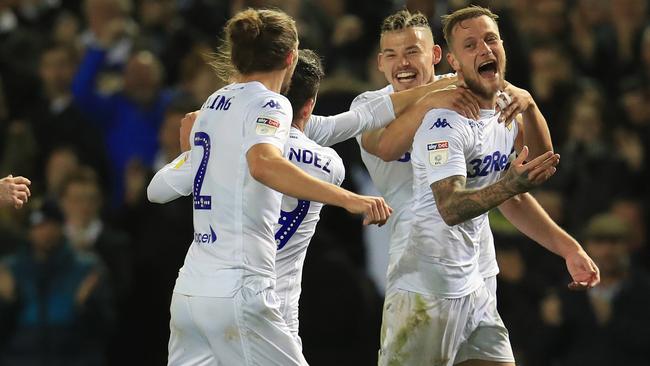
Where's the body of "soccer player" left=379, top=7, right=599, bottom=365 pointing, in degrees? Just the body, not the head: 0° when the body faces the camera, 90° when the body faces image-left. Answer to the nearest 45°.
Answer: approximately 315°

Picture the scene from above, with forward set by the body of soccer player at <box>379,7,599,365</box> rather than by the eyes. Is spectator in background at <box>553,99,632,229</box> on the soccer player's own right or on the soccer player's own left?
on the soccer player's own left

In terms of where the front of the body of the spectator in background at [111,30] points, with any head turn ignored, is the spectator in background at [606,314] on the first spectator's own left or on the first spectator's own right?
on the first spectator's own left

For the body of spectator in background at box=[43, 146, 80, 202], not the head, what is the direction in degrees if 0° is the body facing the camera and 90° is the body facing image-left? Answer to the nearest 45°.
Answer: approximately 0°

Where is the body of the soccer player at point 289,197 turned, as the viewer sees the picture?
away from the camera

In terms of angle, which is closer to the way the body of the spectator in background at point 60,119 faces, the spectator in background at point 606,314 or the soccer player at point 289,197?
the soccer player

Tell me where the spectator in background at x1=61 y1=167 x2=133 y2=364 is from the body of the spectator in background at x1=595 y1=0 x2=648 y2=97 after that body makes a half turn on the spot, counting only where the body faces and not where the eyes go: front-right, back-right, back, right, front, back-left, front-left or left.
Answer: back-left
